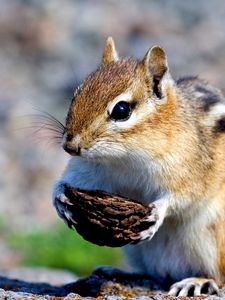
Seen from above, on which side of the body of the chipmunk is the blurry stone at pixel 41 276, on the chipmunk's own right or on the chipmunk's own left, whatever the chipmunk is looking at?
on the chipmunk's own right

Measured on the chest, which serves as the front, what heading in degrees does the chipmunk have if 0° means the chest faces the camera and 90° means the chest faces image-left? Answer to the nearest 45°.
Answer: approximately 45°
